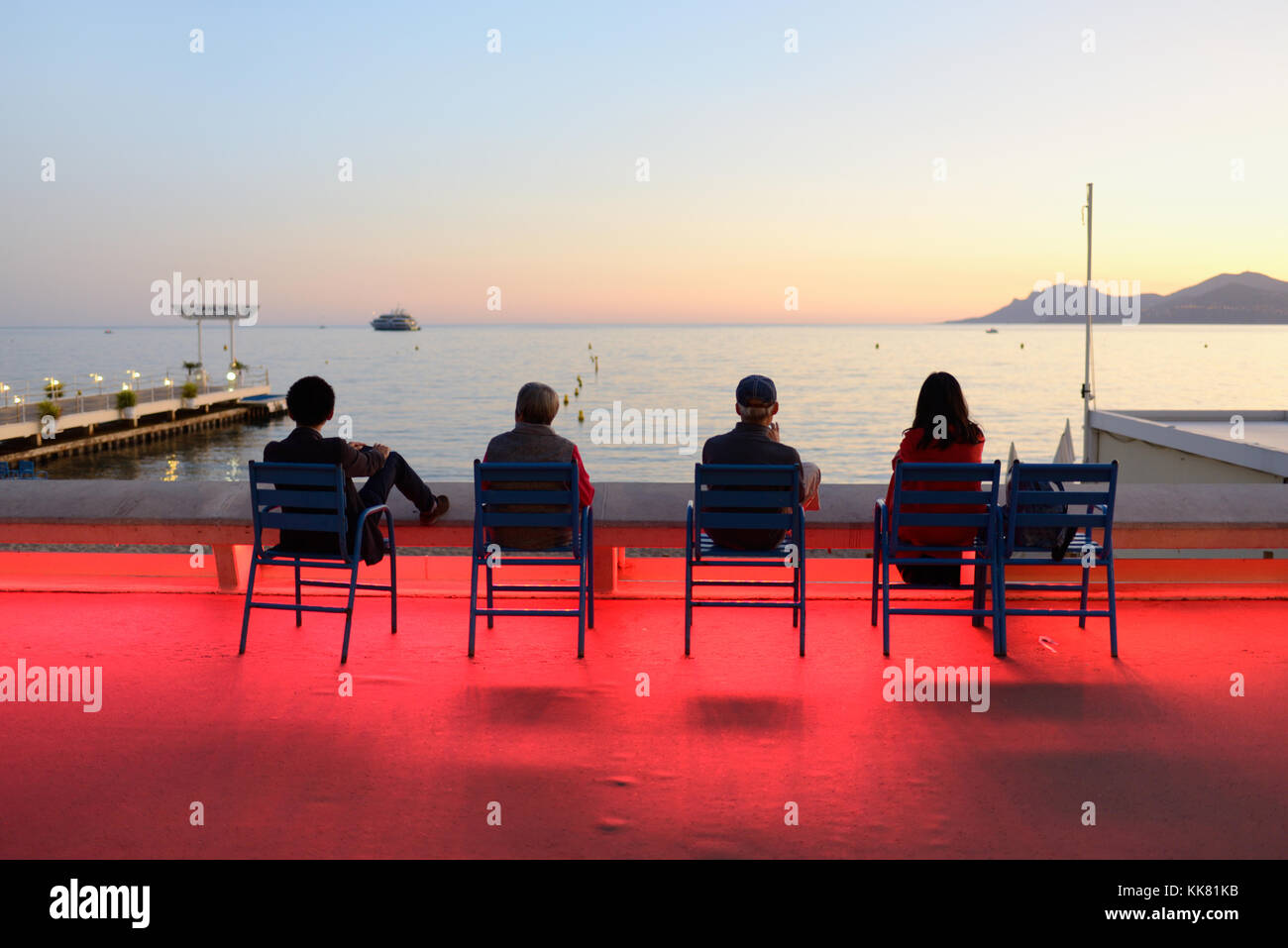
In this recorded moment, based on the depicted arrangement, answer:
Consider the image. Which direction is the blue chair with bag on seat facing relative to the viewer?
away from the camera

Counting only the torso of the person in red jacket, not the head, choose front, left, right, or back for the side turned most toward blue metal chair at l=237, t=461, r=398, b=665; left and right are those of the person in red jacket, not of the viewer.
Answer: left

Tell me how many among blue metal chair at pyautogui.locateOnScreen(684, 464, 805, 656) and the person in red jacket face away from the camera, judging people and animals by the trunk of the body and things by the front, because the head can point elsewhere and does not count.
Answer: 2

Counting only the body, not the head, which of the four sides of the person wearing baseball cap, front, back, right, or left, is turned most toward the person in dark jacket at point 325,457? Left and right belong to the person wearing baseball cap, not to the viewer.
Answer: left

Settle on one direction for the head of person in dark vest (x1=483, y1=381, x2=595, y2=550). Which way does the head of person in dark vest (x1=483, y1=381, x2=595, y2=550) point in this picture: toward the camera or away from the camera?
away from the camera

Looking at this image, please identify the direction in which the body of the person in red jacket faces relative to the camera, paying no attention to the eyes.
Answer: away from the camera

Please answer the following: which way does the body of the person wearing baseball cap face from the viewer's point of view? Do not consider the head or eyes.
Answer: away from the camera

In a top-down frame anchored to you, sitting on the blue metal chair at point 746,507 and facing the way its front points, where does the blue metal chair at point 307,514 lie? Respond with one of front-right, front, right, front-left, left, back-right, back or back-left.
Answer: left

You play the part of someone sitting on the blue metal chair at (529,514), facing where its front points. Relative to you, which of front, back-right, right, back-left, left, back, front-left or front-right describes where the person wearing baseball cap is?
right

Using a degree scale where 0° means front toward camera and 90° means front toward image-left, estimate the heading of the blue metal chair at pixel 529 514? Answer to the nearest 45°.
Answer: approximately 180°

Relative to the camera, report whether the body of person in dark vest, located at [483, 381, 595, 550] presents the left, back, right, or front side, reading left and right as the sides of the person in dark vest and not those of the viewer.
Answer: back

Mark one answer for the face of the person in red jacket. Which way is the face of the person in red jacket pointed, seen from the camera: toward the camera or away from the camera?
away from the camera
